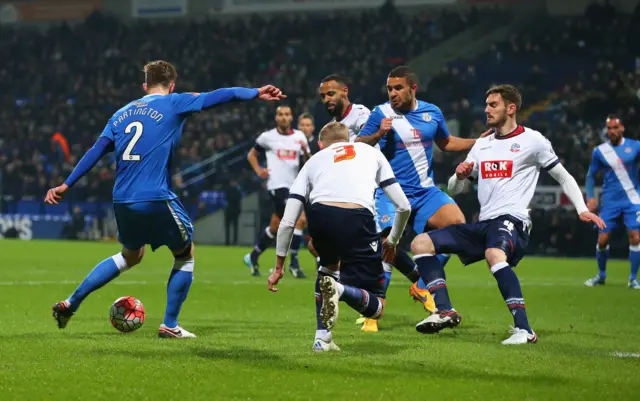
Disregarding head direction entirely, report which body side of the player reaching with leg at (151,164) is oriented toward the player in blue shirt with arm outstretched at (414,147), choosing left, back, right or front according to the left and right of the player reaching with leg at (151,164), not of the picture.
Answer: front

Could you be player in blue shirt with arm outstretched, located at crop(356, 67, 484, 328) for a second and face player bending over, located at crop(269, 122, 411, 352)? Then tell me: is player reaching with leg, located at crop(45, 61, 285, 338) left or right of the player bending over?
right

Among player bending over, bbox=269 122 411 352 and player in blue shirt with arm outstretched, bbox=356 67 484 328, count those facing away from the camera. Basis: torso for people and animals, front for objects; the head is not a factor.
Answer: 1

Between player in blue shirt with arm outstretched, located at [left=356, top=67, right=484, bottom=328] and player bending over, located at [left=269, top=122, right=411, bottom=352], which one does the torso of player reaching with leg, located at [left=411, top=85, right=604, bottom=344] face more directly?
the player bending over

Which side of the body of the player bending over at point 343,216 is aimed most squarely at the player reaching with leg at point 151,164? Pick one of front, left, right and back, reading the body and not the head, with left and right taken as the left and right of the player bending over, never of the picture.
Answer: left

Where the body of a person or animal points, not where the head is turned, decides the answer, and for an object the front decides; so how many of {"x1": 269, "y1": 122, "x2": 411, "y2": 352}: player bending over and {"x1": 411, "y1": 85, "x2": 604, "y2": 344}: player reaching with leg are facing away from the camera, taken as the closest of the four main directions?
1

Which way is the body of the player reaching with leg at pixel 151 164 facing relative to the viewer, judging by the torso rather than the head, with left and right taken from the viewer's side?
facing away from the viewer and to the right of the viewer

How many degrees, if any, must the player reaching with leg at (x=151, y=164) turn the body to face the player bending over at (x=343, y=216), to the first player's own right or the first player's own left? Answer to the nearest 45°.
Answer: approximately 90° to the first player's own right

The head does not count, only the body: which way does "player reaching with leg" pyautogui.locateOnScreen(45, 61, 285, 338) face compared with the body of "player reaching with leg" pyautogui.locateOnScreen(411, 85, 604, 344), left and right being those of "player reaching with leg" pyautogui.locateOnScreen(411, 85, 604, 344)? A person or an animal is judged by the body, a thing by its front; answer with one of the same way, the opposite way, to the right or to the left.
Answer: the opposite way

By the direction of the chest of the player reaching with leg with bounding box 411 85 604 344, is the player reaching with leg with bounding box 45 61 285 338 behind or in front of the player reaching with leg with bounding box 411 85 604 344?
in front

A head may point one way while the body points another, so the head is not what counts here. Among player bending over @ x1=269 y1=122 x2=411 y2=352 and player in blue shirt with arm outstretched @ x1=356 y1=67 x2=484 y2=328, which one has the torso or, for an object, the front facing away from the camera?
the player bending over

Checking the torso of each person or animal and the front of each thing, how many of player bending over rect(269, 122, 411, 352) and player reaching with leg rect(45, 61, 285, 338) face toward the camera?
0

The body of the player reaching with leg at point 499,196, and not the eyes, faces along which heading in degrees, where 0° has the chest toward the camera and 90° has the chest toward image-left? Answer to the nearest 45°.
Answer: approximately 45°

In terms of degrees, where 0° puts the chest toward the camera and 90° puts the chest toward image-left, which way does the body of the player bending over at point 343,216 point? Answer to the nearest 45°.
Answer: approximately 180°

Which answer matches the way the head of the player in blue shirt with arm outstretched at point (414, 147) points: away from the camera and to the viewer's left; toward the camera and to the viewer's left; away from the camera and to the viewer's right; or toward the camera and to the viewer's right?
toward the camera and to the viewer's left

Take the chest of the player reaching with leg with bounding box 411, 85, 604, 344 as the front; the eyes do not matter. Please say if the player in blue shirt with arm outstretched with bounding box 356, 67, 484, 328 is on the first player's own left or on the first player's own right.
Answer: on the first player's own right
